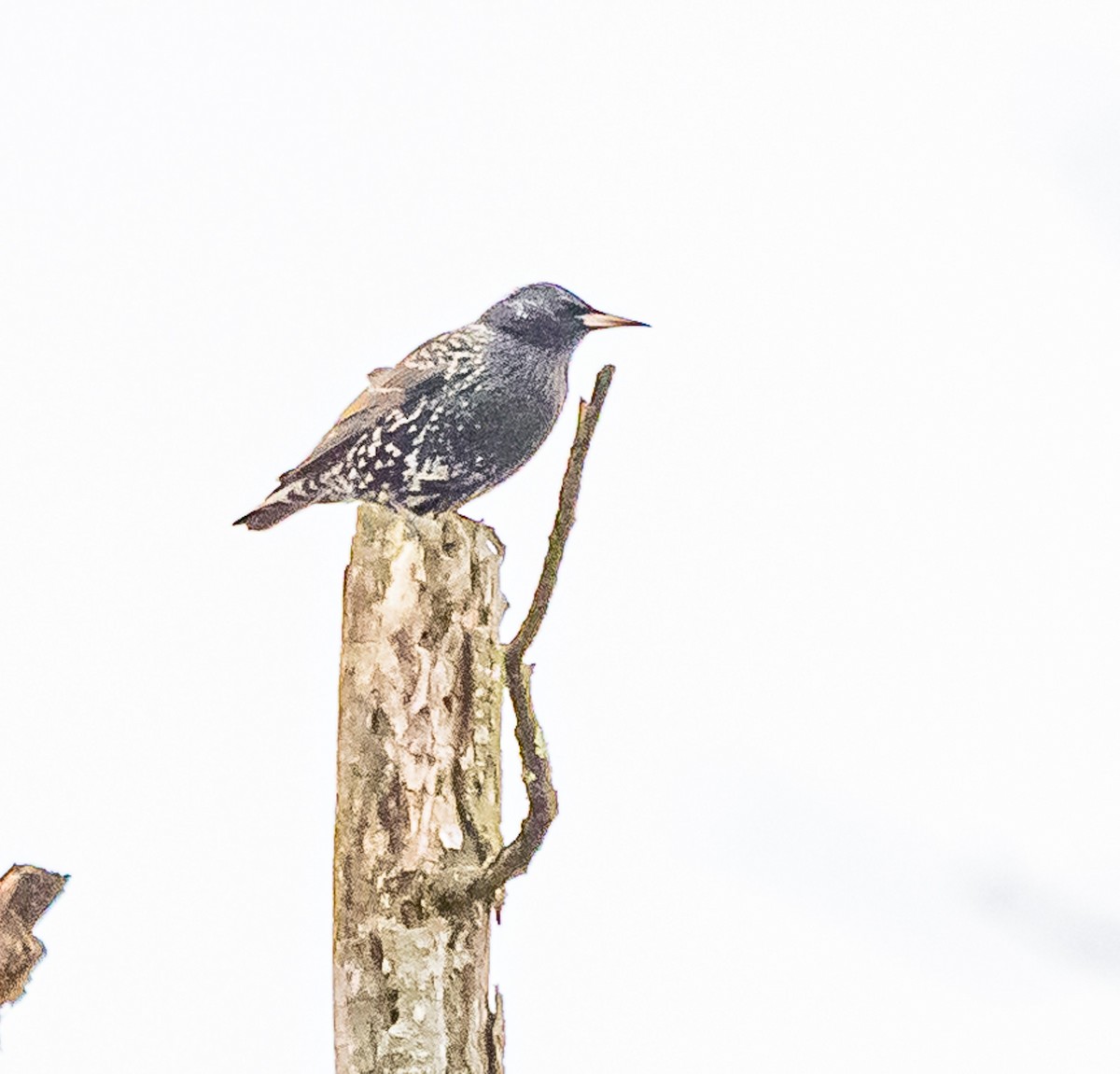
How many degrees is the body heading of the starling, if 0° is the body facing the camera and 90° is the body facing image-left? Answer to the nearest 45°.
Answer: approximately 270°

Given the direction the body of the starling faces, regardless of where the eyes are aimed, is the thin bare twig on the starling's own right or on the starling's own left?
on the starling's own right
